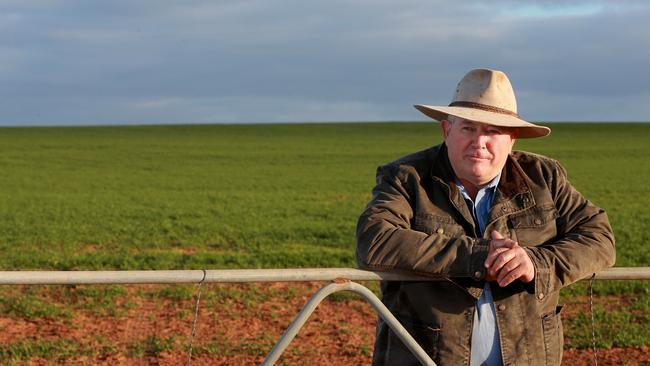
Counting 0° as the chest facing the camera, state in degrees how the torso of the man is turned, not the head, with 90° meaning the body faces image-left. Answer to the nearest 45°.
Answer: approximately 0°
